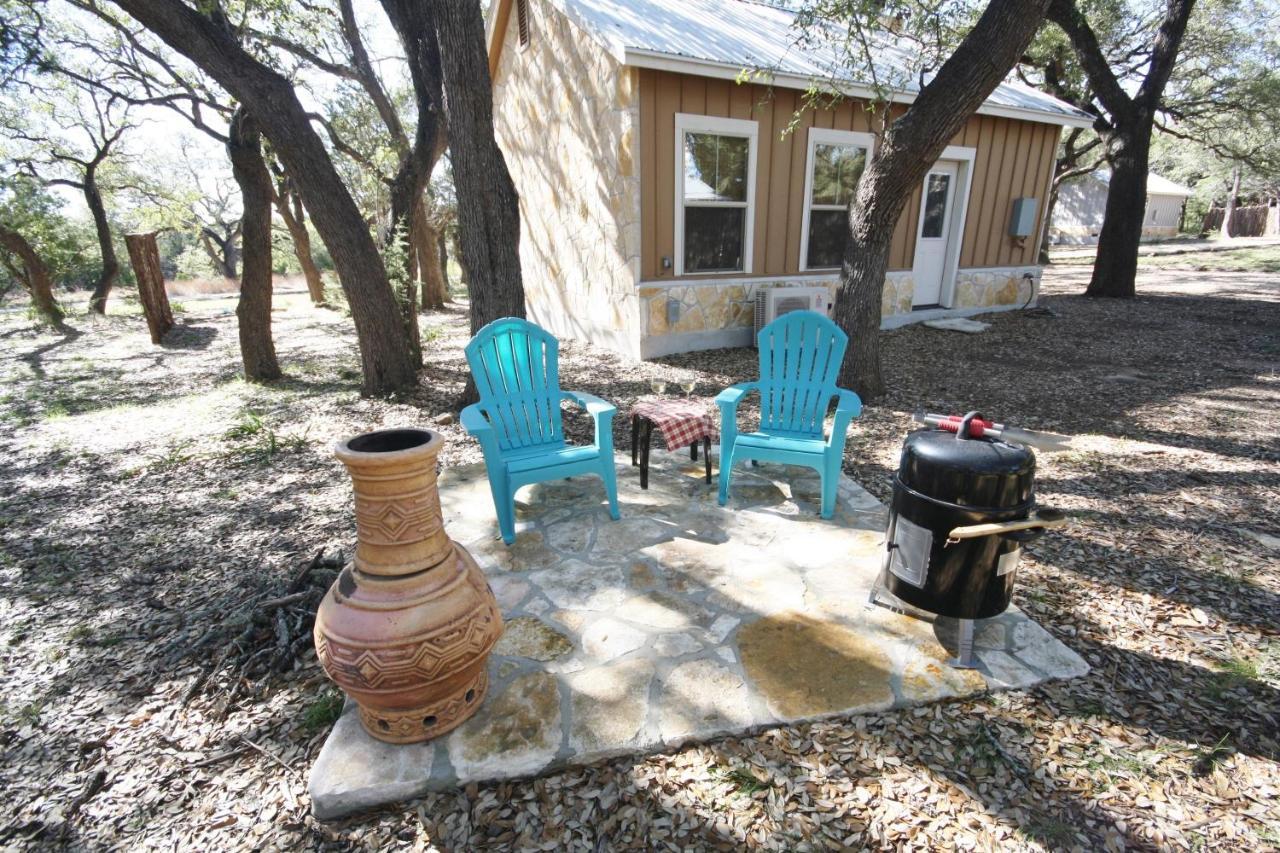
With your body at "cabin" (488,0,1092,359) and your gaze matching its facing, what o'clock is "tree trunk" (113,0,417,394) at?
The tree trunk is roughly at 3 o'clock from the cabin.

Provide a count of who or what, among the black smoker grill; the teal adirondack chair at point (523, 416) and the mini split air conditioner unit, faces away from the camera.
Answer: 0

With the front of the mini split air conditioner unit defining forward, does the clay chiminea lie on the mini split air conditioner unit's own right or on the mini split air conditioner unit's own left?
on the mini split air conditioner unit's own right

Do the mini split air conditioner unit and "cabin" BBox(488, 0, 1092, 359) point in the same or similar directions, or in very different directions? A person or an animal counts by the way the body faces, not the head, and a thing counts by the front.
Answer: same or similar directions

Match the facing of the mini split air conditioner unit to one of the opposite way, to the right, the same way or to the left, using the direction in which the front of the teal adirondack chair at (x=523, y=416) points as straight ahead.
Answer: the same way

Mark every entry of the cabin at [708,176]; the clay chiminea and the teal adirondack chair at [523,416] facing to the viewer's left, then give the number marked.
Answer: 0

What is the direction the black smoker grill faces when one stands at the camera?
facing the viewer and to the left of the viewer

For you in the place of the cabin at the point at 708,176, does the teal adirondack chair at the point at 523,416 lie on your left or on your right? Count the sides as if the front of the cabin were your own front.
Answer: on your right

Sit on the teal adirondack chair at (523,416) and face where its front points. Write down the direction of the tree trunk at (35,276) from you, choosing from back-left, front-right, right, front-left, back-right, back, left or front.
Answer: back

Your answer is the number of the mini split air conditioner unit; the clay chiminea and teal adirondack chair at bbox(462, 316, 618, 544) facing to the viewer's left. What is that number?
0

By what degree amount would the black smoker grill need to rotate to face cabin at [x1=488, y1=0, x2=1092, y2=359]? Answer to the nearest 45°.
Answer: approximately 90° to its right
